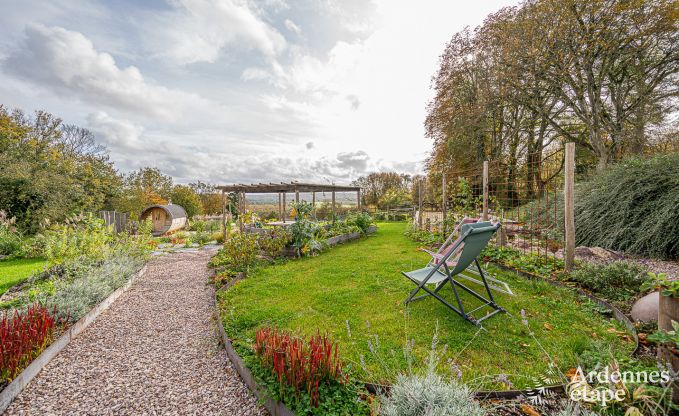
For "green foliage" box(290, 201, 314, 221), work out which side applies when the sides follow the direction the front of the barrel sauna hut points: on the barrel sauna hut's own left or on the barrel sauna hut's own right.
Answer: on the barrel sauna hut's own left

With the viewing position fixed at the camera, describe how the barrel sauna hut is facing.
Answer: facing the viewer and to the left of the viewer

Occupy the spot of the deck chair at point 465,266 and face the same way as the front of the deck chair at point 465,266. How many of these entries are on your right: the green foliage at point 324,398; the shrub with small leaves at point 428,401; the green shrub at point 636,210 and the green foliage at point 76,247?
1

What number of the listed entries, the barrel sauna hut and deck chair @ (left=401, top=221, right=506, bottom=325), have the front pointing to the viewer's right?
0

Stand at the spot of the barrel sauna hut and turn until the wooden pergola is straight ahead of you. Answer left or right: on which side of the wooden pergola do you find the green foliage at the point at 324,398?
right

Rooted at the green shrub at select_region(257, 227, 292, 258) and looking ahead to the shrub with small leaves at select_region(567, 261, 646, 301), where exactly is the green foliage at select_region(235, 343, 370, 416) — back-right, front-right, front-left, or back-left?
front-right

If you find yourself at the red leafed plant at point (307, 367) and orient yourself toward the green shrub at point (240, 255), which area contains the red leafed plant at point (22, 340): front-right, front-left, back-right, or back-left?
front-left

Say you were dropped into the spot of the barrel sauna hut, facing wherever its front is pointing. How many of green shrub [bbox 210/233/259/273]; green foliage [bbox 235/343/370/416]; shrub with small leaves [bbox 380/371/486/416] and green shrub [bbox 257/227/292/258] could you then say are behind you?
0

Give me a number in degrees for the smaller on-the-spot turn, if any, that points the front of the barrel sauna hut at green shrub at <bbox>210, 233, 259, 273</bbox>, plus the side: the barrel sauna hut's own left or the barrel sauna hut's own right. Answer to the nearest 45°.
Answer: approximately 45° to the barrel sauna hut's own left
